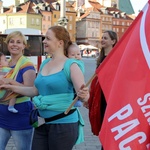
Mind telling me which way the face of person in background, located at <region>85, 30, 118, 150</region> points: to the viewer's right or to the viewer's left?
to the viewer's left

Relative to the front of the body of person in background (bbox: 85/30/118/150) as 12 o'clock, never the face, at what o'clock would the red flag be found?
The red flag is roughly at 10 o'clock from the person in background.

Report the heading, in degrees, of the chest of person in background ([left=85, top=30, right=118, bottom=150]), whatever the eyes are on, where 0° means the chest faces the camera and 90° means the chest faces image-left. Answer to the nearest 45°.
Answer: approximately 45°
